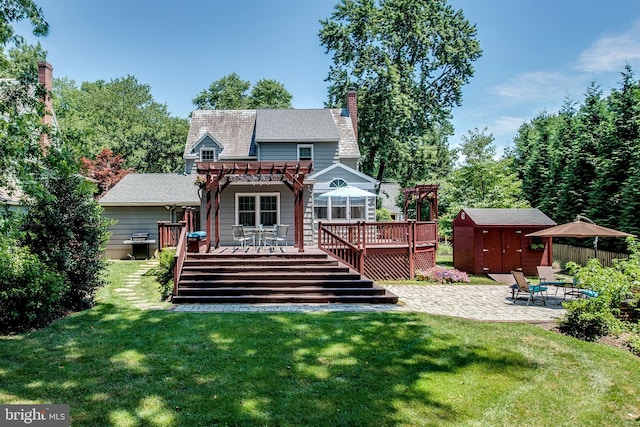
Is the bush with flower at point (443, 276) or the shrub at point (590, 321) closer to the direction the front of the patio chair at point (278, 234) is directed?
the shrub

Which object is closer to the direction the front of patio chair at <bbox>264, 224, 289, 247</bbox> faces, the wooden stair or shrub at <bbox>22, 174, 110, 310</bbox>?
the shrub

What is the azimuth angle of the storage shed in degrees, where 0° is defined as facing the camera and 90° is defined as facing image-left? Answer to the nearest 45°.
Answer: approximately 0°

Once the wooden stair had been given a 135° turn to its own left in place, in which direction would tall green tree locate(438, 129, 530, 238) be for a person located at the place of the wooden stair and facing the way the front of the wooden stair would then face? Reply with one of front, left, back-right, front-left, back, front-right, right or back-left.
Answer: front

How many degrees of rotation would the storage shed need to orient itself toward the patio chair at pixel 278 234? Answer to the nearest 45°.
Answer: approximately 45° to its right

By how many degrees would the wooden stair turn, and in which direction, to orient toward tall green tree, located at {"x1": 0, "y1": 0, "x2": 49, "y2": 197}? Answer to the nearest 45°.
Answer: approximately 45° to its right

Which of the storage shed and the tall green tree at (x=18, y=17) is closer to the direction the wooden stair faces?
the tall green tree
